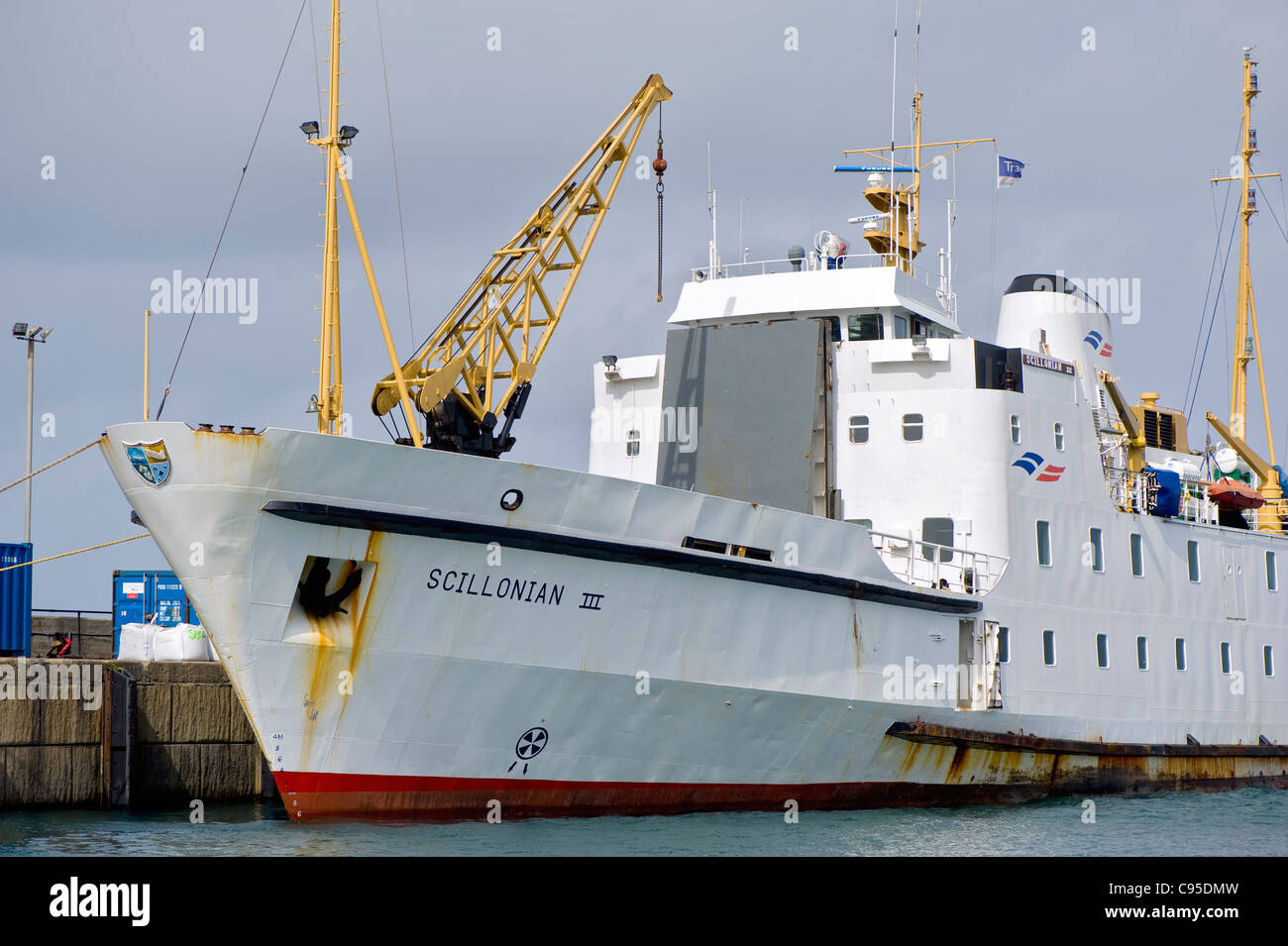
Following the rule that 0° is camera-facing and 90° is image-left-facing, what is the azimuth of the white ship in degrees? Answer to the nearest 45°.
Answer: approximately 45°

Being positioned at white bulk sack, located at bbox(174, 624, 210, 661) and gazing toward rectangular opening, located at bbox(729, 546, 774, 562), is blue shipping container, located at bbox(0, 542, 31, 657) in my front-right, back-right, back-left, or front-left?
back-right

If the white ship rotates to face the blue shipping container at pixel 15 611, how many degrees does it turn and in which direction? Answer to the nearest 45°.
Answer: approximately 45° to its right
